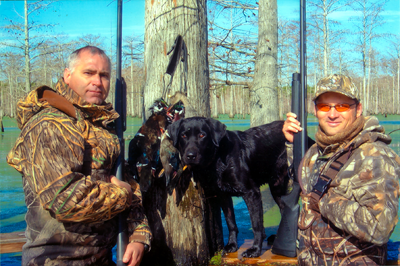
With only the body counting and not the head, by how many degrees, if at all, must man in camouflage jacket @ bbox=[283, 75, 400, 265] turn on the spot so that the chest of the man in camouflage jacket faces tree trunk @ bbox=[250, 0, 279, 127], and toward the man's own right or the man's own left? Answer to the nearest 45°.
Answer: approximately 135° to the man's own right

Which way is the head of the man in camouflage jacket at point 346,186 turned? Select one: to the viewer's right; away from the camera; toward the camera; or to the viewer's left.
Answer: toward the camera

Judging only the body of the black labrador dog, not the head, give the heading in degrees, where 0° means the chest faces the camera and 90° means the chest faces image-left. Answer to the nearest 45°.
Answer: approximately 45°

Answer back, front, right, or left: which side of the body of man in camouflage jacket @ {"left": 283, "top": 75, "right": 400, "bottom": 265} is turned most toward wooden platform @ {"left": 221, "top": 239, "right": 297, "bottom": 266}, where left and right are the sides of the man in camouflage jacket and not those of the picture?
right

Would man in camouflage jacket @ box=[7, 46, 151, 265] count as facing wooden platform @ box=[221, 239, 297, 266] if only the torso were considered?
no

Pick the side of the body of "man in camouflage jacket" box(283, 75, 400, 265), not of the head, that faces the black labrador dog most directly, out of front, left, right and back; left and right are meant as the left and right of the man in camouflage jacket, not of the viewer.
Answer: right

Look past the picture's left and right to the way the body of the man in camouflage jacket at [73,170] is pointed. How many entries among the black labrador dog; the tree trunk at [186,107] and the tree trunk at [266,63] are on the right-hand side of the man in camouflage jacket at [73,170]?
0

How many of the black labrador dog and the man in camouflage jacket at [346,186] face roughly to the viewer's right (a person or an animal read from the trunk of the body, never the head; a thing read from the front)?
0

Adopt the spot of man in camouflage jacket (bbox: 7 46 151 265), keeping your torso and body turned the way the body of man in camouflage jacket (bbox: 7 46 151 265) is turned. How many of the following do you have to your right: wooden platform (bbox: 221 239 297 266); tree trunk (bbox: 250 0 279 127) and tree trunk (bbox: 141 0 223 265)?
0

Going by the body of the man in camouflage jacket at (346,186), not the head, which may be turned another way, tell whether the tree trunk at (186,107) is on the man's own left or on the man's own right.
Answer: on the man's own right

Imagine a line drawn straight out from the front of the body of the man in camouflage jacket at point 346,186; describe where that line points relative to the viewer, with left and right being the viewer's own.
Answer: facing the viewer and to the left of the viewer

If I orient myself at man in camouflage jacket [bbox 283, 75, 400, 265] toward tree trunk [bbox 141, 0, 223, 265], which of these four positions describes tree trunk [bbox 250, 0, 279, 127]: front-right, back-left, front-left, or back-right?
front-right
